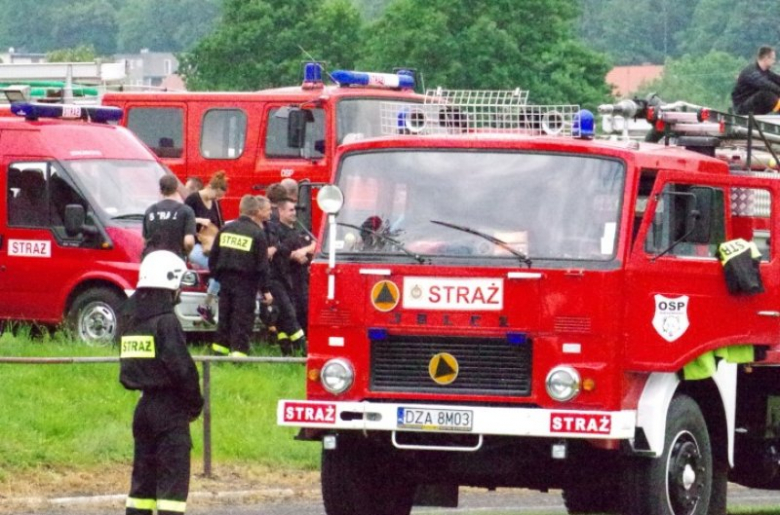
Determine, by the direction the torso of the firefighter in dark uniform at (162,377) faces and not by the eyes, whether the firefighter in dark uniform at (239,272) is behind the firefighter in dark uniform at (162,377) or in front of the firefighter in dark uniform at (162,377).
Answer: in front

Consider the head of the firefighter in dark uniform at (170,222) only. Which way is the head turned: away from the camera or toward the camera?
away from the camera

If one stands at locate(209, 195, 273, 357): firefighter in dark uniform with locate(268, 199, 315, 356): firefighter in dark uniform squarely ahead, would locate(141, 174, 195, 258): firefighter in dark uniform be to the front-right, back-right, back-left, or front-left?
back-left

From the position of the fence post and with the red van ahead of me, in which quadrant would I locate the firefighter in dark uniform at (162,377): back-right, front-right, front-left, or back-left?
back-left

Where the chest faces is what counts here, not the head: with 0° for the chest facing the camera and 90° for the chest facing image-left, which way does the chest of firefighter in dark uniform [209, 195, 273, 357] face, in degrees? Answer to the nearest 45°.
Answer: approximately 225°

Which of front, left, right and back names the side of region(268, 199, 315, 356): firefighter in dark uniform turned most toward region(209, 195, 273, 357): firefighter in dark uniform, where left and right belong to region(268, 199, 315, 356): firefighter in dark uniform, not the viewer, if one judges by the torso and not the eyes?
right

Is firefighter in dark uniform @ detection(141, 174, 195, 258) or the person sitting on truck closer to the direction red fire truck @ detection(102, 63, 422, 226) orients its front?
the person sitting on truck

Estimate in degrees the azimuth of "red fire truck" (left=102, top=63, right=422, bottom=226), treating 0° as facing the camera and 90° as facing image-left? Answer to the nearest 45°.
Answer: approximately 315°

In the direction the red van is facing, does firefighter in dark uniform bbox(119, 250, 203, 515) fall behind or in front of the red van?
in front

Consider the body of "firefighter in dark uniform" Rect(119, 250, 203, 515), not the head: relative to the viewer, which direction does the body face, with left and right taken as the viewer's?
facing away from the viewer and to the right of the viewer
